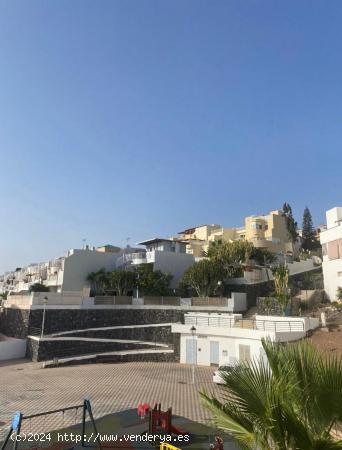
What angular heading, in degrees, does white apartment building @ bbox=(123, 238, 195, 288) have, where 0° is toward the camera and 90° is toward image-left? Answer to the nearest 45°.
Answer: approximately 45°

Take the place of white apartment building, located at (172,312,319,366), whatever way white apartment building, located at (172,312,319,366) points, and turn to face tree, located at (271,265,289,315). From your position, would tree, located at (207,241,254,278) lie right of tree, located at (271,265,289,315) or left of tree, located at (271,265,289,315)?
left

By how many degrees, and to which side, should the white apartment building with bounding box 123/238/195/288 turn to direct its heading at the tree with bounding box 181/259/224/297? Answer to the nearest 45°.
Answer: approximately 90° to its left

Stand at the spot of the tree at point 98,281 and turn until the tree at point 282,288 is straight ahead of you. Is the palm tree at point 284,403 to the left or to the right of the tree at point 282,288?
right

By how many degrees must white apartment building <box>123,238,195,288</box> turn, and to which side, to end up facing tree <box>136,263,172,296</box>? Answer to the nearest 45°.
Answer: approximately 45° to its left

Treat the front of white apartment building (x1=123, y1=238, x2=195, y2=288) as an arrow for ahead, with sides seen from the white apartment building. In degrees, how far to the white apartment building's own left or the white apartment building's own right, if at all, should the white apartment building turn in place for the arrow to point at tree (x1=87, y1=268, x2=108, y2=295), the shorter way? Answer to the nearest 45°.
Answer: approximately 45° to the white apartment building's own right

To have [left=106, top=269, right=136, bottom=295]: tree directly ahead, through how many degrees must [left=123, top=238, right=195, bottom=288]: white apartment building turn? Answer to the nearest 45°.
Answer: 0° — it already faces it

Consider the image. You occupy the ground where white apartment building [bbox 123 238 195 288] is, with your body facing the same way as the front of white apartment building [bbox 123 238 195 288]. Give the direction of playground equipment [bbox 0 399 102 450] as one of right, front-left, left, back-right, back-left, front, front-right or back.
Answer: front-left

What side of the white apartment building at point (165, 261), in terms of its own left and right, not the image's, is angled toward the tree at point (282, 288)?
left

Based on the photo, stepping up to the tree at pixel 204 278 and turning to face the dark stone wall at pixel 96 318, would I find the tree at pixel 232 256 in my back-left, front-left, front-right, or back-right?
back-right

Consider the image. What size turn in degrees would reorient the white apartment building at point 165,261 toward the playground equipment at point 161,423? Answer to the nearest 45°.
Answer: approximately 45° to its left

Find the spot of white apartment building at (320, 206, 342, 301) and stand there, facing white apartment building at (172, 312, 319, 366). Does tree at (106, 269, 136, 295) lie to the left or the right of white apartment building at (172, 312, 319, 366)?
right

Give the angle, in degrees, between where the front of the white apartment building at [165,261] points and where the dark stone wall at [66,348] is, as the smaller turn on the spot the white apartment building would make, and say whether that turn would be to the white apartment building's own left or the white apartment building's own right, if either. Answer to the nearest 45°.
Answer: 0° — it already faces it
